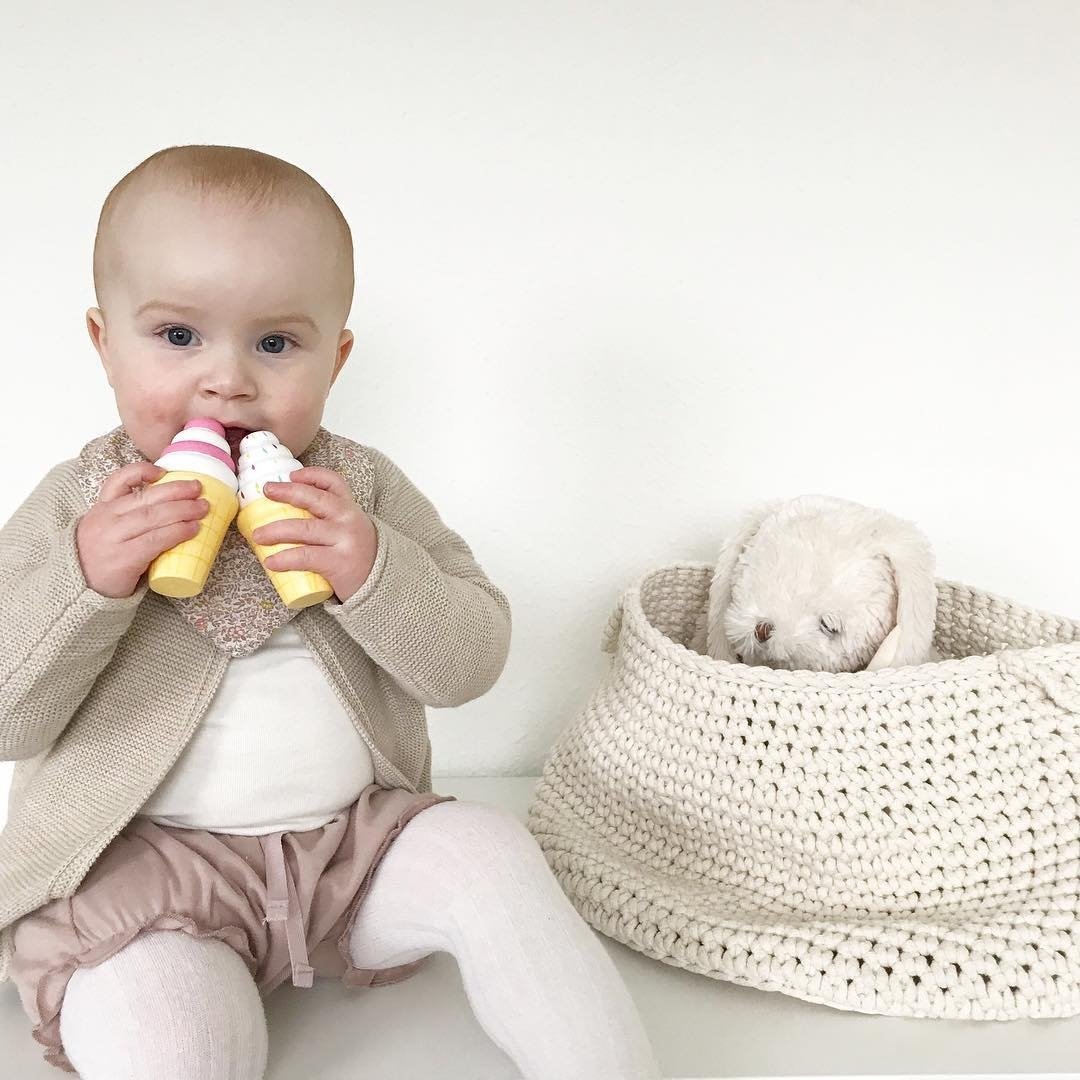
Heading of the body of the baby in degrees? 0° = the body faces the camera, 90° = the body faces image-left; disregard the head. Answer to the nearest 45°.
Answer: approximately 0°

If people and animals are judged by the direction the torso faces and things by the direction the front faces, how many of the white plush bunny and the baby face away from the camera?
0
